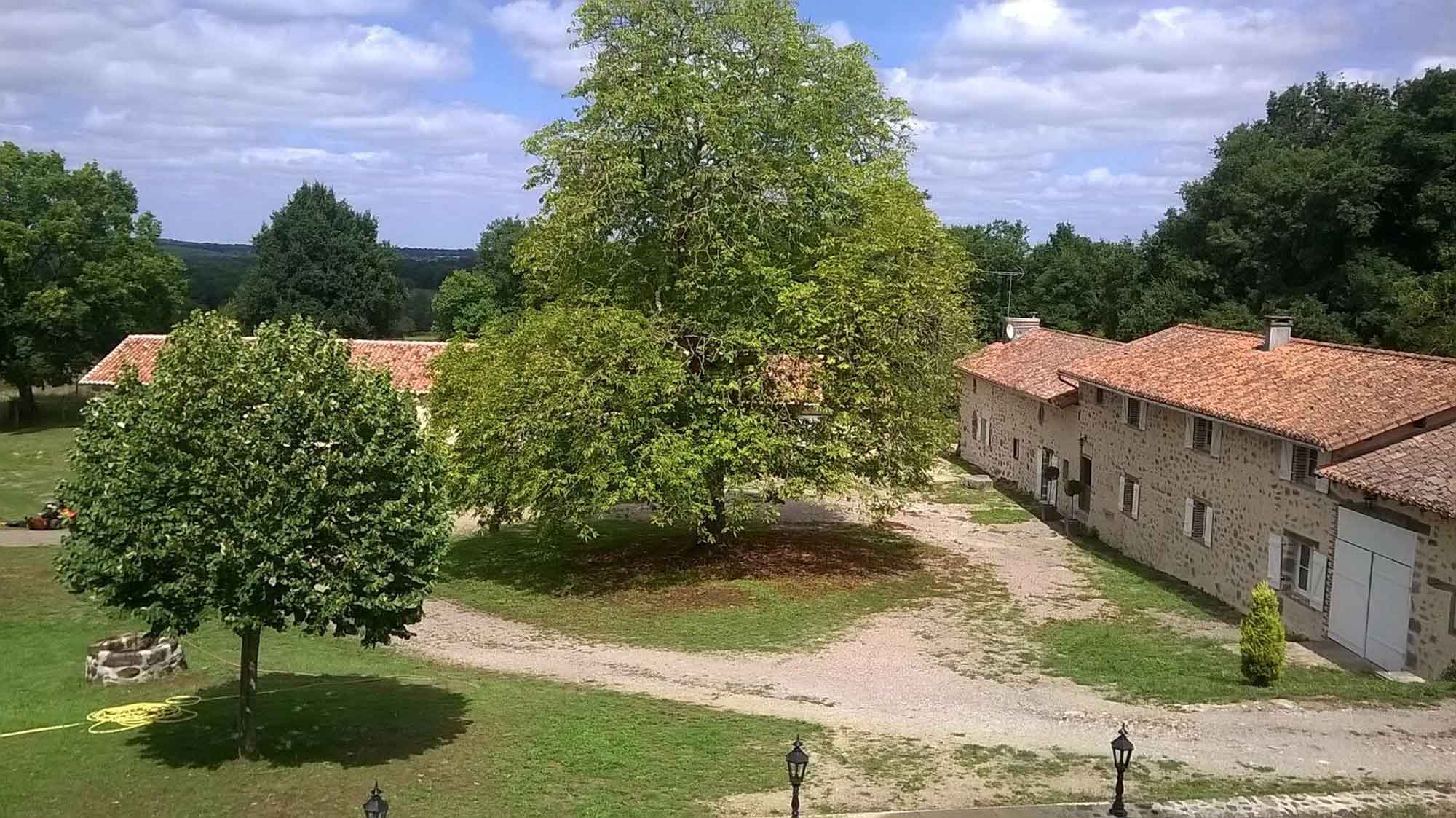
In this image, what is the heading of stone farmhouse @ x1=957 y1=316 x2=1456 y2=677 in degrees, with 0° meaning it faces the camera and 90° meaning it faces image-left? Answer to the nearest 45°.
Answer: approximately 45°

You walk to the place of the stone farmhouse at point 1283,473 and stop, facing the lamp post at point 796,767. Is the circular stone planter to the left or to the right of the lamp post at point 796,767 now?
right

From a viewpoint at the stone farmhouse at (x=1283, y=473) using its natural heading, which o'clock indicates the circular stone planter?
The circular stone planter is roughly at 12 o'clock from the stone farmhouse.

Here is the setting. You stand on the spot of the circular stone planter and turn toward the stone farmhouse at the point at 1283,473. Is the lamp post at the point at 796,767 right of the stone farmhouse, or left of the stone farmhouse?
right

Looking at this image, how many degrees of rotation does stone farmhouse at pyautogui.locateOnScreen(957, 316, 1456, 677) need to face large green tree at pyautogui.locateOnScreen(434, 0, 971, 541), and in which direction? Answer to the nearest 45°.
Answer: approximately 45° to its right

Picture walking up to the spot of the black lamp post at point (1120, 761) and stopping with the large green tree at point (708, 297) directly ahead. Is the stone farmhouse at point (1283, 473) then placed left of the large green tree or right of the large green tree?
right

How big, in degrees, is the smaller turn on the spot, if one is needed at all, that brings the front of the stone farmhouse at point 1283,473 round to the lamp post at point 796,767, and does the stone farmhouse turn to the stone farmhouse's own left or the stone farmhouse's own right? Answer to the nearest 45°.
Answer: approximately 45° to the stone farmhouse's own left

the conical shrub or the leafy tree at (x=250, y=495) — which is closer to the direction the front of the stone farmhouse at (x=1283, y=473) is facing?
the leafy tree

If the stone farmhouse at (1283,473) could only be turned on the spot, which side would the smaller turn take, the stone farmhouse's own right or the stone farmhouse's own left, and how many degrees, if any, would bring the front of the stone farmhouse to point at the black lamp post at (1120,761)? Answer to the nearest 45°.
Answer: approximately 45° to the stone farmhouse's own left
